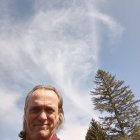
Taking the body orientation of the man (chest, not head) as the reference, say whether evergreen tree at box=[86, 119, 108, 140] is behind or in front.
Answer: behind

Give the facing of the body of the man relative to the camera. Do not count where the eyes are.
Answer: toward the camera

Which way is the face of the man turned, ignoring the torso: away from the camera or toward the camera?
toward the camera
